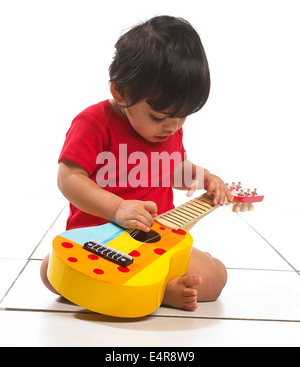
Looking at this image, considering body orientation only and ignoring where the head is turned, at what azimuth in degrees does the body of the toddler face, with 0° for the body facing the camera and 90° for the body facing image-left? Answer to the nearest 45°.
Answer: approximately 315°
